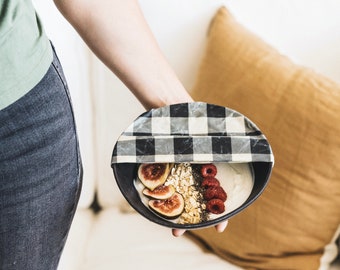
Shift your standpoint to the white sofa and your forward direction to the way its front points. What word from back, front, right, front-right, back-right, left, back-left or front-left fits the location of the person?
front

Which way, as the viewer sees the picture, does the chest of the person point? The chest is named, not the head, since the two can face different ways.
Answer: toward the camera

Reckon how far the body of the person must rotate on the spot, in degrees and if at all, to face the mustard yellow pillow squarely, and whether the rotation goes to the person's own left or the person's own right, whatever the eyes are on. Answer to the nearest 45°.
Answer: approximately 135° to the person's own left

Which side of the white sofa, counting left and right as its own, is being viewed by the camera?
front
